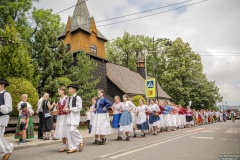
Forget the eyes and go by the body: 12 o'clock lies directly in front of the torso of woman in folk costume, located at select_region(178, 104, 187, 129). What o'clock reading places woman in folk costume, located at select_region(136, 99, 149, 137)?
woman in folk costume, located at select_region(136, 99, 149, 137) is roughly at 11 o'clock from woman in folk costume, located at select_region(178, 104, 187, 129).

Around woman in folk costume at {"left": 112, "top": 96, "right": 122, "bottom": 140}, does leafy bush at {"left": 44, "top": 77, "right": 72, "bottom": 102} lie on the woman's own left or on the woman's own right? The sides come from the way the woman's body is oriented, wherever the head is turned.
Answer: on the woman's own right

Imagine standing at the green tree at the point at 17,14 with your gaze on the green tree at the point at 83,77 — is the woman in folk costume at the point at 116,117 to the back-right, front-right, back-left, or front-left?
front-right

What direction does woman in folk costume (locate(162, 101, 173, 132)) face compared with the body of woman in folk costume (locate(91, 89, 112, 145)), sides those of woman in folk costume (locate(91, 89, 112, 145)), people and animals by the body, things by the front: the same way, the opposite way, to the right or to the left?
the same way

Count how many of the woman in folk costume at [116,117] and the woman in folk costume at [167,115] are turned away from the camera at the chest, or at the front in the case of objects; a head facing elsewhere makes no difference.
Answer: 0

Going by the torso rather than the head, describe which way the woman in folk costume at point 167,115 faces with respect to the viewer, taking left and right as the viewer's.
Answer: facing the viewer and to the left of the viewer

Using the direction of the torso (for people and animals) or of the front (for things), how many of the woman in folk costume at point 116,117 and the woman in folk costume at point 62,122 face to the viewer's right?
0

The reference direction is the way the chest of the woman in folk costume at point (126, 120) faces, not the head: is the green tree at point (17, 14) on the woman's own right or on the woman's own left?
on the woman's own right

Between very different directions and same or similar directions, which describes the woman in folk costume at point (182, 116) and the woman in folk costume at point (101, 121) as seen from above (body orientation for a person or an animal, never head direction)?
same or similar directions

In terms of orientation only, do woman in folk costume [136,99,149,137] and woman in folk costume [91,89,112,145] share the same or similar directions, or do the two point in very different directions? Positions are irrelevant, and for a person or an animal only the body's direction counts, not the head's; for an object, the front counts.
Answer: same or similar directions

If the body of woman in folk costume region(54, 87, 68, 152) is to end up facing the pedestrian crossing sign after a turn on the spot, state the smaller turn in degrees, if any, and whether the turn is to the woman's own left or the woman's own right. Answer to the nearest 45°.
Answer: approximately 180°

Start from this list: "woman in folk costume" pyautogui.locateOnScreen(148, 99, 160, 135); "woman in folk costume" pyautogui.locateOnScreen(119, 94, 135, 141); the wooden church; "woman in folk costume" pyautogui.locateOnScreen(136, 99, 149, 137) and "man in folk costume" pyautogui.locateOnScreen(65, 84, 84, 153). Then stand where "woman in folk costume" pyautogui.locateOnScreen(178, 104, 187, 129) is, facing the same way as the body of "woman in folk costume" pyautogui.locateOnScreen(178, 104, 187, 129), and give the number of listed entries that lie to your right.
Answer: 1

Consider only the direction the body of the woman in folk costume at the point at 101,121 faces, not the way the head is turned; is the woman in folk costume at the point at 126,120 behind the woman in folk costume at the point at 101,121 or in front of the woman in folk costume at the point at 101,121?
behind

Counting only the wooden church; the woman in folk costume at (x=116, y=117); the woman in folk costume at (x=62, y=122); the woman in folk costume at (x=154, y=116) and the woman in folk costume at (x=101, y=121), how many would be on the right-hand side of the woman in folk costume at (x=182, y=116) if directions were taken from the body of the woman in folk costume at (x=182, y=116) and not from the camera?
1

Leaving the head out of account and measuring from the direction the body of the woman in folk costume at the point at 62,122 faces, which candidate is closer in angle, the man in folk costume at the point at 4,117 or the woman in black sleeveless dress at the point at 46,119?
the man in folk costume

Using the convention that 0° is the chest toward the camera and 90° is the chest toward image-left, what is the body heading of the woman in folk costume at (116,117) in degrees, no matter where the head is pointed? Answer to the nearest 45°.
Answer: approximately 45°

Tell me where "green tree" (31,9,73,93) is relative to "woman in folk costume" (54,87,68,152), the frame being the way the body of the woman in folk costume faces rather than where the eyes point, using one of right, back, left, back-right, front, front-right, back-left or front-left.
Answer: back-right

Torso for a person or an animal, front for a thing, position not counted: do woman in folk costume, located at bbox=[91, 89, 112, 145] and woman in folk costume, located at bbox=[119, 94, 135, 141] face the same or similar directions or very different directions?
same or similar directions

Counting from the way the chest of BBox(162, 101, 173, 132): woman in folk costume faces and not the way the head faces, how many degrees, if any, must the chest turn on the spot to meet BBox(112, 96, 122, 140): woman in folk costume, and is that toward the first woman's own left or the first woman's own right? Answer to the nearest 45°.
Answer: approximately 45° to the first woman's own left

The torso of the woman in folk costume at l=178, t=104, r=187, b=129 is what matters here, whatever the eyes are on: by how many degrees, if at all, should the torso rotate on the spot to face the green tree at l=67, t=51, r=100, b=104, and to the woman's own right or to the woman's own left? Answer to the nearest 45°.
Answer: approximately 45° to the woman's own right

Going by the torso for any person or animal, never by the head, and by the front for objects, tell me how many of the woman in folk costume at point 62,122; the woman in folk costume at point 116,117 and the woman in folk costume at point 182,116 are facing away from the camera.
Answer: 0
